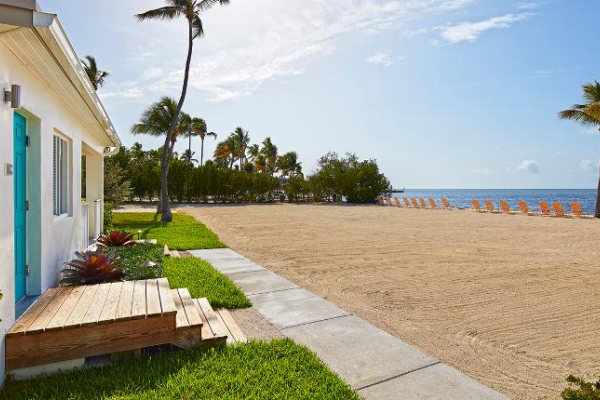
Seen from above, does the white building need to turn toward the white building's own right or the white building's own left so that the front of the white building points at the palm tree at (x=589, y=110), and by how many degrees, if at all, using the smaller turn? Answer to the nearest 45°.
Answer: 0° — it already faces it

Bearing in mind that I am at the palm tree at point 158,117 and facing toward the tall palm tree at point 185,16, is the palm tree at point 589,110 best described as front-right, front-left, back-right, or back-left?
front-left

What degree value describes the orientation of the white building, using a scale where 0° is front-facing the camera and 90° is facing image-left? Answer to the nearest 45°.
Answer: approximately 270°

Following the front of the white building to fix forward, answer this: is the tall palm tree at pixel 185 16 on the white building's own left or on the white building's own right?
on the white building's own left

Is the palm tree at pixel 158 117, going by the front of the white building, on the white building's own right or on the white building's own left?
on the white building's own left

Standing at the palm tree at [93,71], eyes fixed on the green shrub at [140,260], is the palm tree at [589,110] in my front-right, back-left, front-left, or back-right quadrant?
front-left

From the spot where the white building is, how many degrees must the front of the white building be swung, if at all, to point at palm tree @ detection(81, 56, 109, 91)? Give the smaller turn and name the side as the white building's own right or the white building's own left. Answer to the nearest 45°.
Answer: approximately 90° to the white building's own left

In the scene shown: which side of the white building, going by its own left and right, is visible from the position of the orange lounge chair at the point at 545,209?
front

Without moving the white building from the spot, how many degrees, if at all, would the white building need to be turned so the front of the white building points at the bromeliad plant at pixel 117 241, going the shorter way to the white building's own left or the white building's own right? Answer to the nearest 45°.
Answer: approximately 90° to the white building's own left
